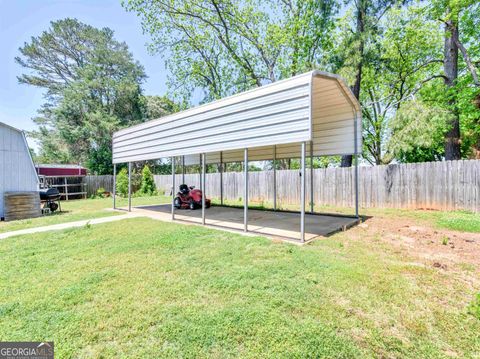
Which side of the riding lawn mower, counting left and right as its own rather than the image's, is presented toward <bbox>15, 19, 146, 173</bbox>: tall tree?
back

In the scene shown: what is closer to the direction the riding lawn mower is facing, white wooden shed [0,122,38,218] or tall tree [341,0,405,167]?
the tall tree

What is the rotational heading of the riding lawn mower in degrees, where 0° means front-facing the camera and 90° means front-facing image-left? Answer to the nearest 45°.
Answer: approximately 315°

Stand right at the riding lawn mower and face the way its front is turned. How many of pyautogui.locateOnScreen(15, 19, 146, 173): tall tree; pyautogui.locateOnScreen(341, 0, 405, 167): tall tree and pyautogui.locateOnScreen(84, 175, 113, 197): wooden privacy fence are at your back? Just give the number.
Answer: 2

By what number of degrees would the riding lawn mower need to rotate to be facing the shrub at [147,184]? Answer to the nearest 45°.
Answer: approximately 135° to its left

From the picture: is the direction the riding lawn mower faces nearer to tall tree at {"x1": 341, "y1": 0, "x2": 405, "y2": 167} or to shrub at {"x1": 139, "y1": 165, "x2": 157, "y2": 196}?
the tall tree

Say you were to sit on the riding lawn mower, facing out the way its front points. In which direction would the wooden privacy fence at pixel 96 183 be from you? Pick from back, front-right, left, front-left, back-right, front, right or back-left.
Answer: back
